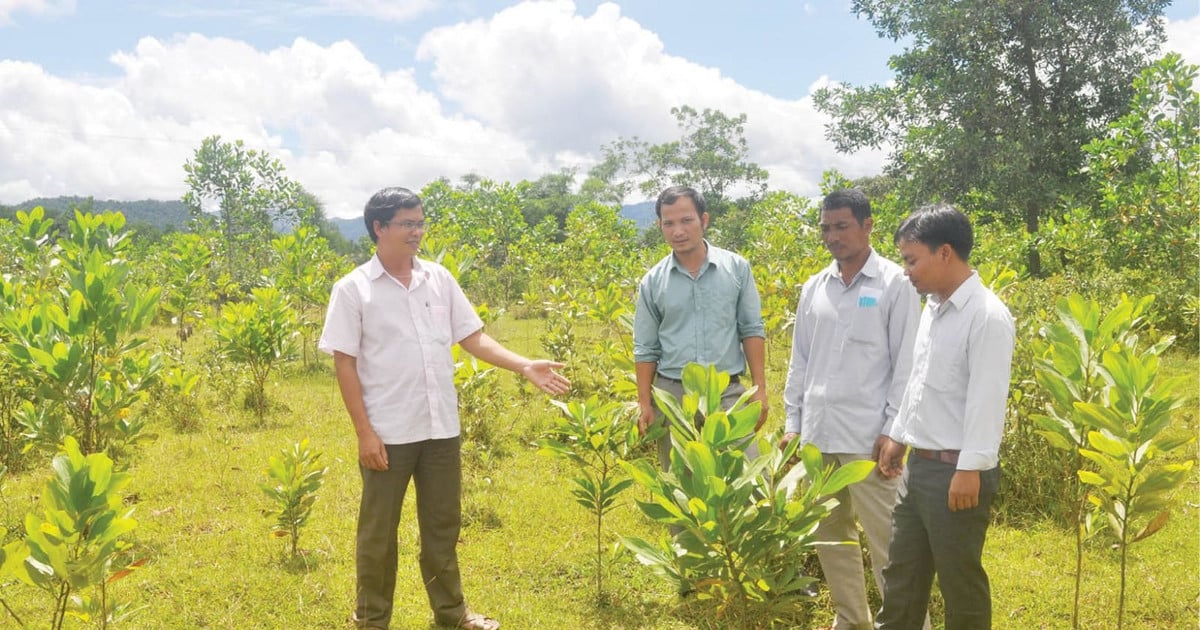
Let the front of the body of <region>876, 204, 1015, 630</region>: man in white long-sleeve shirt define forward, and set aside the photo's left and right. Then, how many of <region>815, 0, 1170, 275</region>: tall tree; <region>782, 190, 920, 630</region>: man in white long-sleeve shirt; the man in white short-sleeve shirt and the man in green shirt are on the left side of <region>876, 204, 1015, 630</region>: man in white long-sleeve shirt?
0

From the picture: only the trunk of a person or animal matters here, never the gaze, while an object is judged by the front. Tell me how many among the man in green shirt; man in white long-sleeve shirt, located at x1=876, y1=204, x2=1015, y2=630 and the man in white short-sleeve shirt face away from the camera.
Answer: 0

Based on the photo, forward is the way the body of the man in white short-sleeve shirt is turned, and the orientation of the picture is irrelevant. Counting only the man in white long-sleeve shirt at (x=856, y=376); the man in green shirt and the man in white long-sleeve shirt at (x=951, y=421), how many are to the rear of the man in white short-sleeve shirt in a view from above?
0

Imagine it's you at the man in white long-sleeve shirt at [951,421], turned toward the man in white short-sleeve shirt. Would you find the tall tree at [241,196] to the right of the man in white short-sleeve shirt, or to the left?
right

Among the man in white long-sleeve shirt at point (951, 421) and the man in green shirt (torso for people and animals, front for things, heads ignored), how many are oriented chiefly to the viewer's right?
0

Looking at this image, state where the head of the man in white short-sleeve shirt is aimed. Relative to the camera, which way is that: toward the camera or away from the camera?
toward the camera

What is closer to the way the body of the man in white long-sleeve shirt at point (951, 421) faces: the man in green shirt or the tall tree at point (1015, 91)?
the man in green shirt

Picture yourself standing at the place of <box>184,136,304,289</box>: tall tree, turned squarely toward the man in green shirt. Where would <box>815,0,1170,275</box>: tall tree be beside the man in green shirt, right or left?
left

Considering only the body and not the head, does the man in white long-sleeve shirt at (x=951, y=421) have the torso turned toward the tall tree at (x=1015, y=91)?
no

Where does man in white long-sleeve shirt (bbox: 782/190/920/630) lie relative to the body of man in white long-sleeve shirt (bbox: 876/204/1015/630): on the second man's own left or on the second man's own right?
on the second man's own right

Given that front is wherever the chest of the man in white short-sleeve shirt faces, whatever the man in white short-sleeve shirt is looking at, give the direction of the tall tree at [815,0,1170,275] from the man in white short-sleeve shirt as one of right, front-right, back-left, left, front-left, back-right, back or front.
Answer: left

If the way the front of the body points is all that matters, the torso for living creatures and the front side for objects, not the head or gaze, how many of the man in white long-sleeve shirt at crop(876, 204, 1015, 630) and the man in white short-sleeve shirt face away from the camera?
0

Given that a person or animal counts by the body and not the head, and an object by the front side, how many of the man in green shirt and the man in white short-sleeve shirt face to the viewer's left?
0

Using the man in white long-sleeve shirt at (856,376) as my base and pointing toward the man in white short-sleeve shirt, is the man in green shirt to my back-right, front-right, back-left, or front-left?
front-right

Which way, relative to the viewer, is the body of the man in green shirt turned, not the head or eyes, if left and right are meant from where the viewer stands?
facing the viewer

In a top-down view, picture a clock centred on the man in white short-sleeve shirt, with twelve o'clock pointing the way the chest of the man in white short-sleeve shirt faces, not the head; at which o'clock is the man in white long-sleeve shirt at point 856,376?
The man in white long-sleeve shirt is roughly at 11 o'clock from the man in white short-sleeve shirt.

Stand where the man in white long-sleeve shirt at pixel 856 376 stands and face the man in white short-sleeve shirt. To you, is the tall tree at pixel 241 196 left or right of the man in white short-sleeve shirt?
right

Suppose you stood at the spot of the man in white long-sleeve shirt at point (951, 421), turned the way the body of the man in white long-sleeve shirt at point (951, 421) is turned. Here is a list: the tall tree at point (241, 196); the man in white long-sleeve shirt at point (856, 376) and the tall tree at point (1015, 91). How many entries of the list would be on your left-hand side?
0

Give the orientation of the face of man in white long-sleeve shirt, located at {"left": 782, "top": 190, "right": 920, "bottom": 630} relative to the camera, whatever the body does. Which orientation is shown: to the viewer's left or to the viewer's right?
to the viewer's left
